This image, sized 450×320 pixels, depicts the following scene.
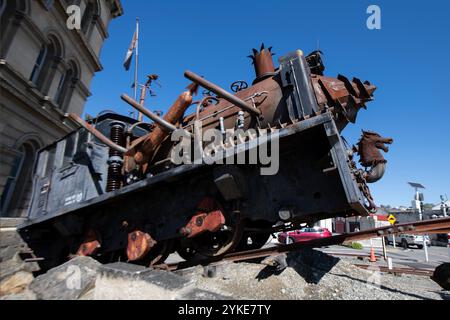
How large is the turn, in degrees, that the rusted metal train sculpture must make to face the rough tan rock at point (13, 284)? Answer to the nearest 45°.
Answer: approximately 135° to its right

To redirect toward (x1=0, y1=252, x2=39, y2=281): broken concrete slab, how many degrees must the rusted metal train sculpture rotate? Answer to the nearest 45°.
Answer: approximately 180°

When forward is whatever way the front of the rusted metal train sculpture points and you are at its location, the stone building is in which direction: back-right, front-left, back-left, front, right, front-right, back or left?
back
